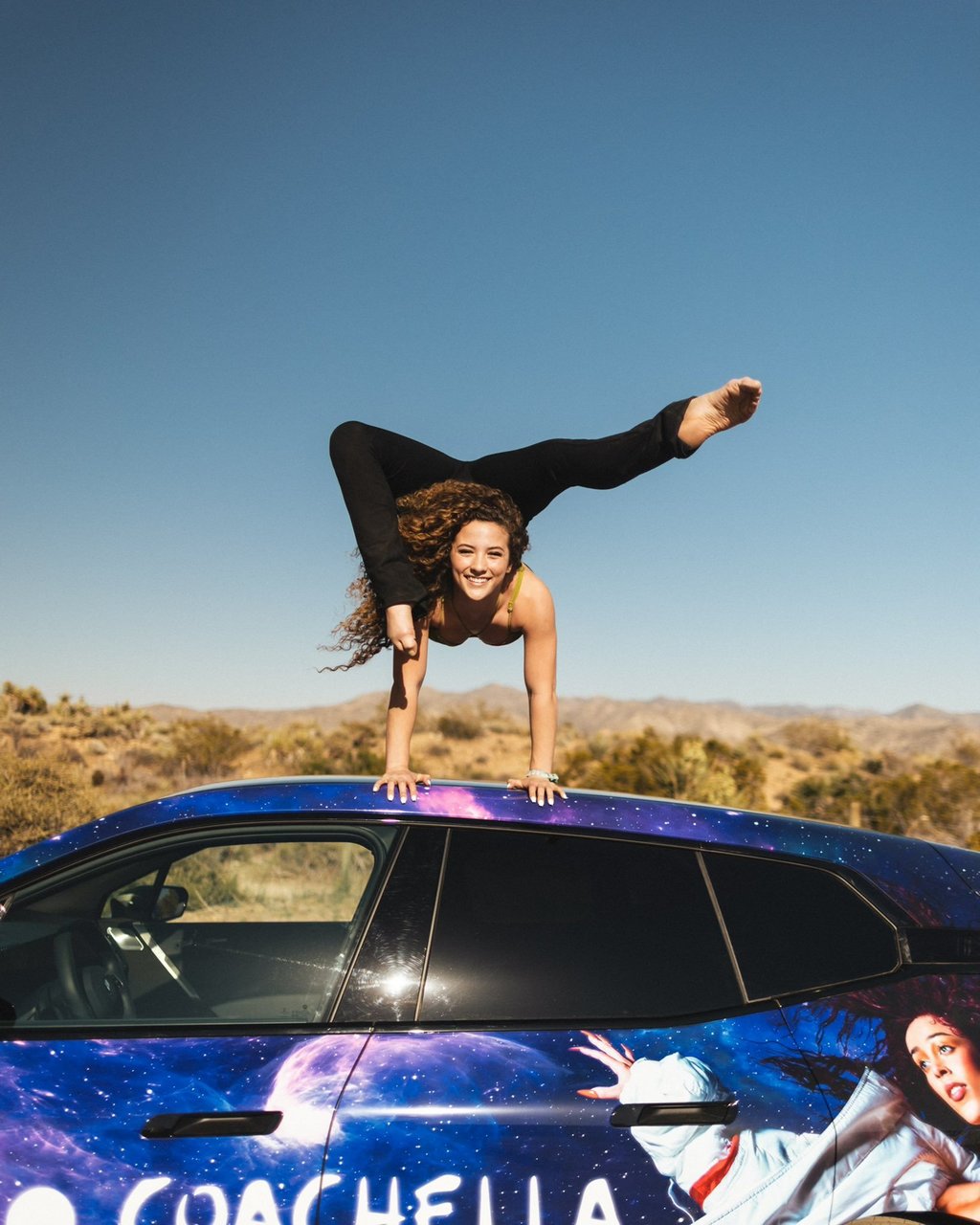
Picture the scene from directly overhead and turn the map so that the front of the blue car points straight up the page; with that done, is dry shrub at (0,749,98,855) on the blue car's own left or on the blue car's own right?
on the blue car's own right

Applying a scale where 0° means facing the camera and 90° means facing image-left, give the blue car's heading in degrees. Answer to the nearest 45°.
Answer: approximately 90°
